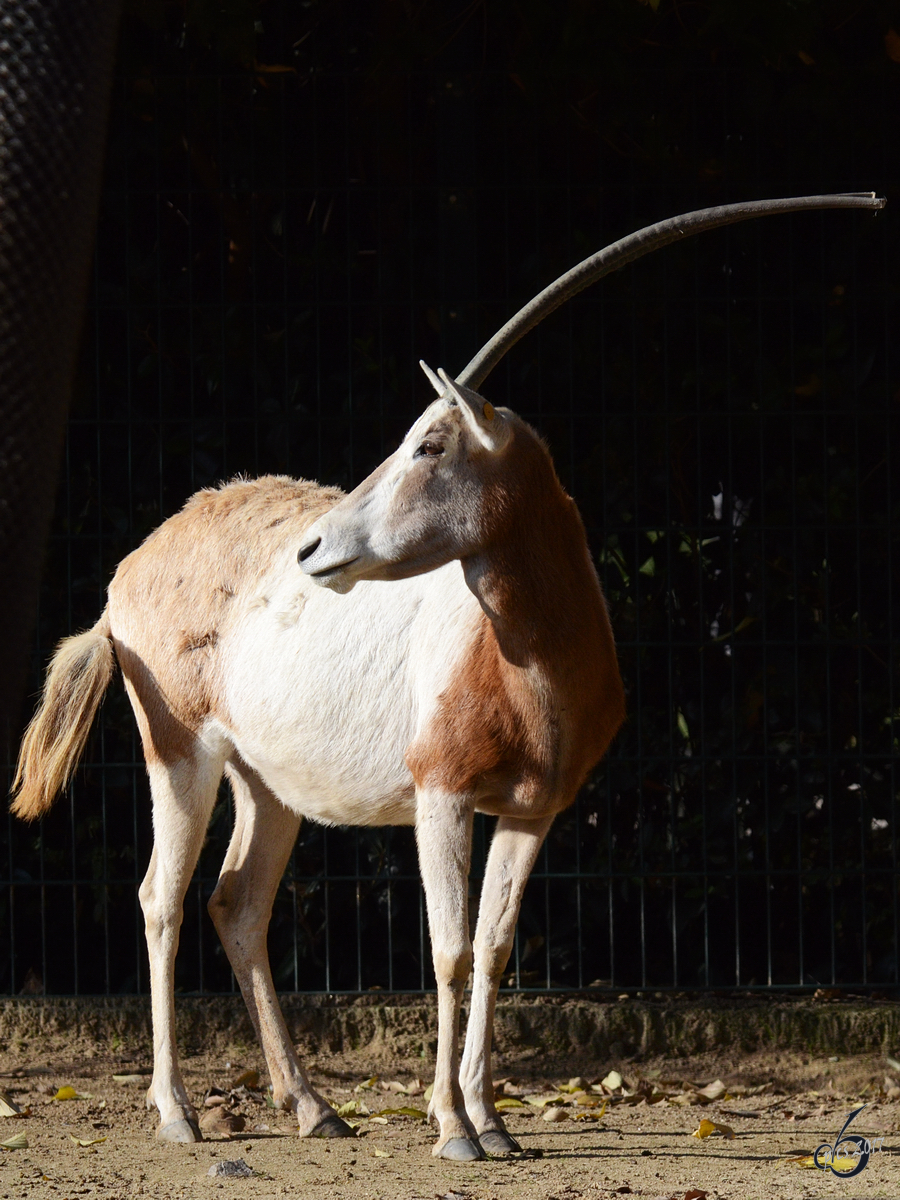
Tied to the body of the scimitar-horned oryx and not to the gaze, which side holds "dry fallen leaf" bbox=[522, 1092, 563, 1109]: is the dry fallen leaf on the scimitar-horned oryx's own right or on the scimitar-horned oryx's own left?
on the scimitar-horned oryx's own left

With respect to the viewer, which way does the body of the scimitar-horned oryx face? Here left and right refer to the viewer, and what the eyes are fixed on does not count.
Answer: facing the viewer and to the right of the viewer

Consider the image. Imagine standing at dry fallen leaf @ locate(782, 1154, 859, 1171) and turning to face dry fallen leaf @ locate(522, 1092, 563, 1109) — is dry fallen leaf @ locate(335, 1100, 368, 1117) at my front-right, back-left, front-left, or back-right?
front-left

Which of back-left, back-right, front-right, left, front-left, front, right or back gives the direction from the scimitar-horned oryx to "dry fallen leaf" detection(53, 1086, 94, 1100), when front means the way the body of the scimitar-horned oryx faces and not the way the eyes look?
back
